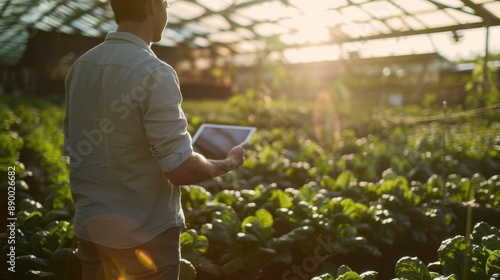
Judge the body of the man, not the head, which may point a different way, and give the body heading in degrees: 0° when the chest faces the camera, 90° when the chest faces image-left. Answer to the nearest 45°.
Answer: approximately 225°

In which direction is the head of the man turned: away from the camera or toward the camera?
away from the camera
